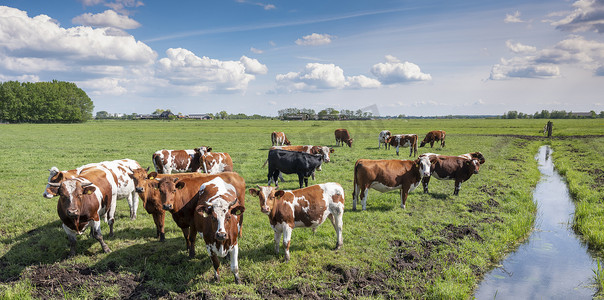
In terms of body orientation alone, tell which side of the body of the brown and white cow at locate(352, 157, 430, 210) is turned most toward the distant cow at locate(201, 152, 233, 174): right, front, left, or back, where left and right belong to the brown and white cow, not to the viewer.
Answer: back

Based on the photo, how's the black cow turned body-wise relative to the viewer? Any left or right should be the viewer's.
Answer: facing to the right of the viewer

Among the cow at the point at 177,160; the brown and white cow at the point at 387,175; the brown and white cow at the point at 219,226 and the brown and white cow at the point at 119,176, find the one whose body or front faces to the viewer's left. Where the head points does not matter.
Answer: the brown and white cow at the point at 119,176

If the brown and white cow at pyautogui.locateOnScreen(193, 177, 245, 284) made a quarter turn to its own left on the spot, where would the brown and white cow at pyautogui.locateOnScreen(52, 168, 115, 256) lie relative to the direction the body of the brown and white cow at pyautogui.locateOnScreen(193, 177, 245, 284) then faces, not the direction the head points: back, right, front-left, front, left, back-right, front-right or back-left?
back-left

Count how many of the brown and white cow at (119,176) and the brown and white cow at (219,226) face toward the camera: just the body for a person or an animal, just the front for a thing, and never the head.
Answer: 1

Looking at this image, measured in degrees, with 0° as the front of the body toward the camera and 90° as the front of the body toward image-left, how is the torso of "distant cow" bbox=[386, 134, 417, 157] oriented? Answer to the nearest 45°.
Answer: approximately 90°

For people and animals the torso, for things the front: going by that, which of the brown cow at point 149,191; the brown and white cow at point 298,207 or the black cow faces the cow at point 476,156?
the black cow

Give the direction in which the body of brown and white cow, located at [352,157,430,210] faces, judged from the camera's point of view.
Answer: to the viewer's right

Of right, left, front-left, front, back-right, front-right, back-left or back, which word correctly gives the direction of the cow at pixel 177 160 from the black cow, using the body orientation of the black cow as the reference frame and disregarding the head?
back

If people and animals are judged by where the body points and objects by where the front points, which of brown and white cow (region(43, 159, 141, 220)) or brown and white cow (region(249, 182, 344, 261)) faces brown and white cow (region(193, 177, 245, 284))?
brown and white cow (region(249, 182, 344, 261))

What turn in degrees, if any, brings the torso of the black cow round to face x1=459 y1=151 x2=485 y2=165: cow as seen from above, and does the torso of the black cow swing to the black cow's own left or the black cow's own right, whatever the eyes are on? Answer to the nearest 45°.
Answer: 0° — it already faces it

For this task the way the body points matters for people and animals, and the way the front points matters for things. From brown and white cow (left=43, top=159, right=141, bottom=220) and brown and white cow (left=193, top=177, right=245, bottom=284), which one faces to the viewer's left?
brown and white cow (left=43, top=159, right=141, bottom=220)

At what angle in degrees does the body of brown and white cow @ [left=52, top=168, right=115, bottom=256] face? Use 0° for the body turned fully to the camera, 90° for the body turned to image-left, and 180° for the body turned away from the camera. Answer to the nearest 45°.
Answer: approximately 45°

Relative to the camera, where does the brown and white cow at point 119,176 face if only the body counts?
to the viewer's left

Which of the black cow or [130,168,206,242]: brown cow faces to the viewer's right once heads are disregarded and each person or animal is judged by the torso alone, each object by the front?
the black cow
